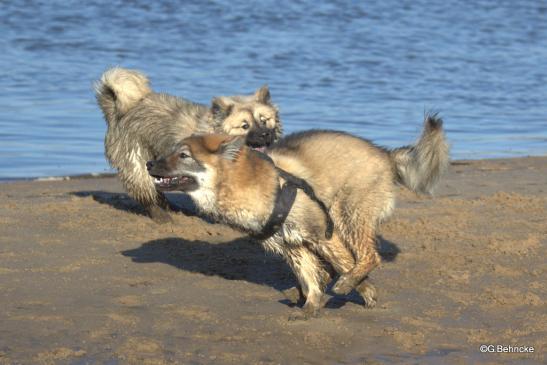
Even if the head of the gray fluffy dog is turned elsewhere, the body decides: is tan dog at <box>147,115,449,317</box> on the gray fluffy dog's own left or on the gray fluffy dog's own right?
on the gray fluffy dog's own right

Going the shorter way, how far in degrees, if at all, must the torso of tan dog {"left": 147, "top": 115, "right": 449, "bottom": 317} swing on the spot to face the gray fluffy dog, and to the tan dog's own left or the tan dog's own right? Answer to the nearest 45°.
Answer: approximately 45° to the tan dog's own right

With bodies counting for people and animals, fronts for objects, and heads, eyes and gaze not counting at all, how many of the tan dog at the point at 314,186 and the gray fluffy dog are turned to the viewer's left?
1

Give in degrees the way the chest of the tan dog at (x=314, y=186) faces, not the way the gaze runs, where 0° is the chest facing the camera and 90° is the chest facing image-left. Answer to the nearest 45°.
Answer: approximately 90°

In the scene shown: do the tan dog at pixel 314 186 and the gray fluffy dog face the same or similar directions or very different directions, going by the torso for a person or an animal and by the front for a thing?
very different directions

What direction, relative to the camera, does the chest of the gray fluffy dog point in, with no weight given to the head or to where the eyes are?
to the viewer's right
